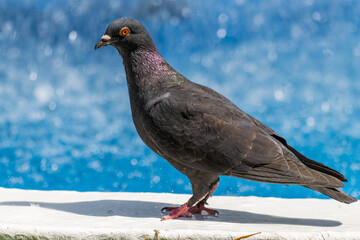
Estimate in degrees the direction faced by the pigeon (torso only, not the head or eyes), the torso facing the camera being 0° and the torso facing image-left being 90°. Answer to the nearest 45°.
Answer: approximately 90°
